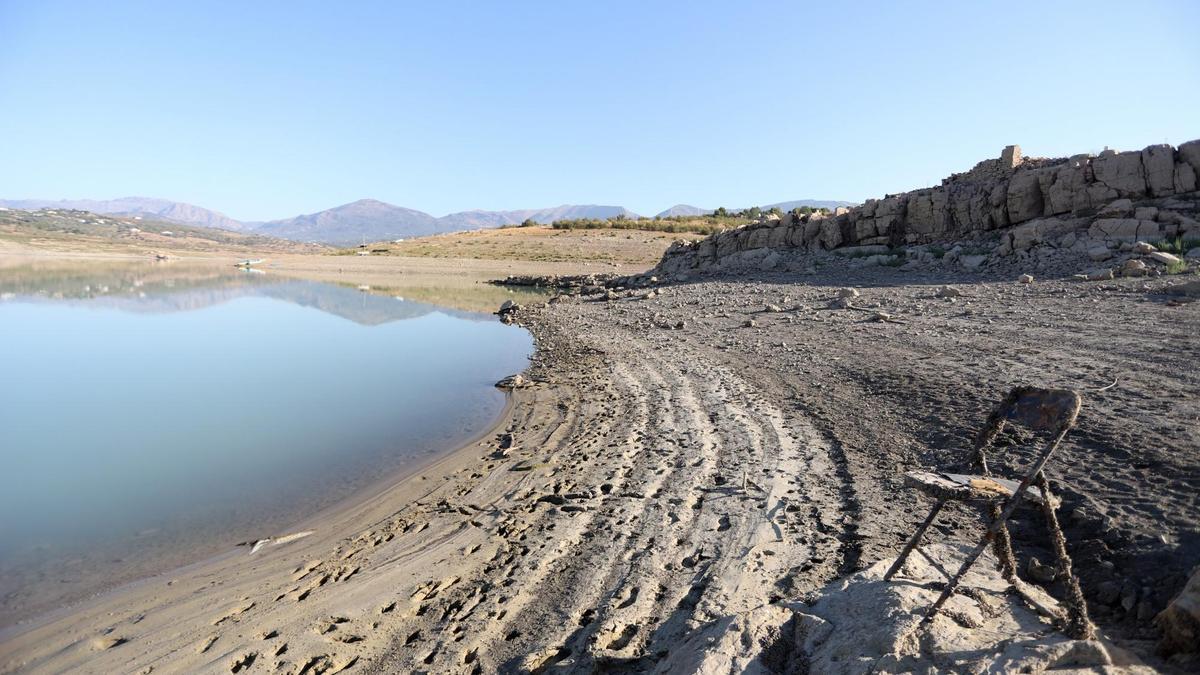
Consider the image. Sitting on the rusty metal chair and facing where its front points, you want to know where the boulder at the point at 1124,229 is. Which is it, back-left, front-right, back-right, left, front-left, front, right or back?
back-right

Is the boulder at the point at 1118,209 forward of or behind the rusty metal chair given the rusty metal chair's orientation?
behind

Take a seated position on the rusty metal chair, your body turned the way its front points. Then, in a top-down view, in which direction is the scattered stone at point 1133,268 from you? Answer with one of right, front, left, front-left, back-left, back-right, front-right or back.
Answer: back-right

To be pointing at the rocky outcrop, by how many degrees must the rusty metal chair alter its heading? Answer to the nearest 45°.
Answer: approximately 135° to its right

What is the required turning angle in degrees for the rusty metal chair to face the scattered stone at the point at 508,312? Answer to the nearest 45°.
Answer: approximately 90° to its right

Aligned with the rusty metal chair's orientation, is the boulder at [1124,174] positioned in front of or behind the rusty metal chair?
behind

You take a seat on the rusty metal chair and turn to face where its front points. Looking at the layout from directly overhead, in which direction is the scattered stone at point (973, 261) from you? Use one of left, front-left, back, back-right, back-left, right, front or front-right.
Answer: back-right

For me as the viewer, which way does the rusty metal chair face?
facing the viewer and to the left of the viewer
